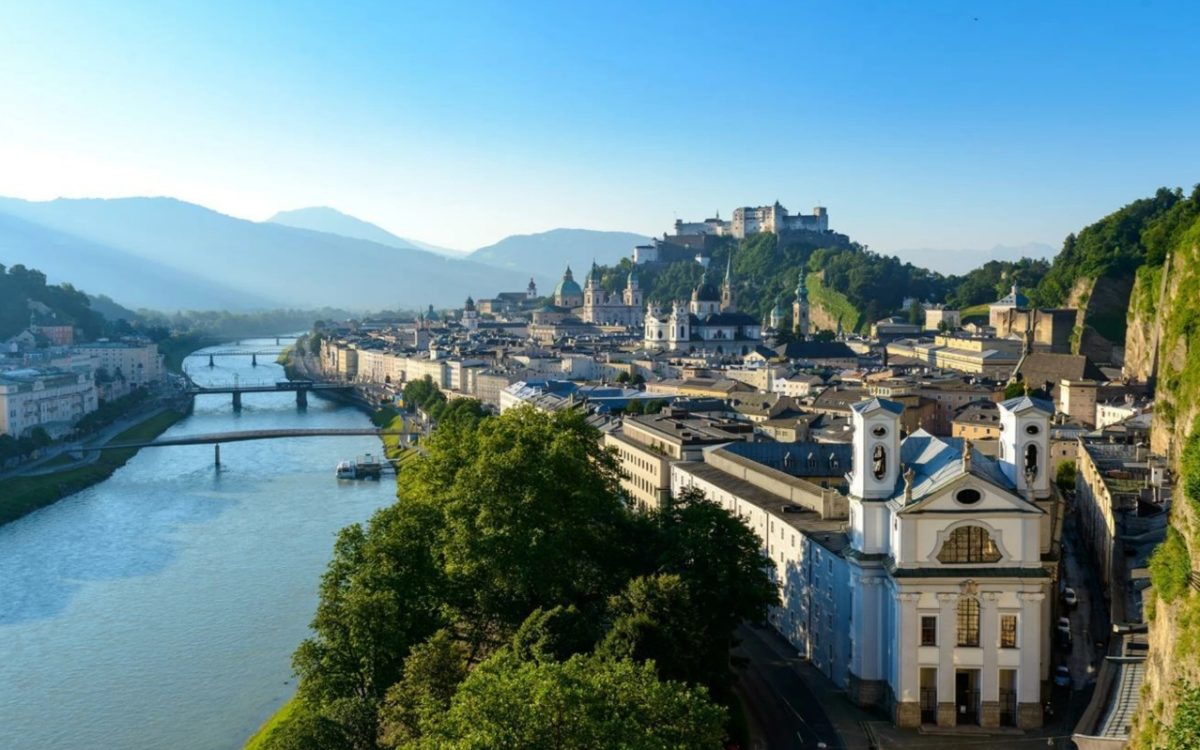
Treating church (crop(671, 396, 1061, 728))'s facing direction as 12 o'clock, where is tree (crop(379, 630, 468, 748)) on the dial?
The tree is roughly at 2 o'clock from the church.

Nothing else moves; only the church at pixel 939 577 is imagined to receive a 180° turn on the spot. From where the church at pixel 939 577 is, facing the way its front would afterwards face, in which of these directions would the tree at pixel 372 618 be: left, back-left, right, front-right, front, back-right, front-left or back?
left

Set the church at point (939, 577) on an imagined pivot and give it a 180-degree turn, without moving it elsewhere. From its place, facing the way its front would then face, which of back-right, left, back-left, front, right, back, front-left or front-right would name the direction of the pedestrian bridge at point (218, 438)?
front-left

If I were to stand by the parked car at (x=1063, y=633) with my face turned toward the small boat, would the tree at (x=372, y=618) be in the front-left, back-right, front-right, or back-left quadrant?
front-left

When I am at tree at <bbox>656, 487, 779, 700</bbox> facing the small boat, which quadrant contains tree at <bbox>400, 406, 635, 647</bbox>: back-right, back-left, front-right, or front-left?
front-left

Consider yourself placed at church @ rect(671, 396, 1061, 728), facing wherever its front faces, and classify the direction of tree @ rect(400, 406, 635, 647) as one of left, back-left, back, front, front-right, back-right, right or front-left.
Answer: right

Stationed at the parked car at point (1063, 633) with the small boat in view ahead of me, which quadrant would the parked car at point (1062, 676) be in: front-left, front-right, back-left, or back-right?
back-left

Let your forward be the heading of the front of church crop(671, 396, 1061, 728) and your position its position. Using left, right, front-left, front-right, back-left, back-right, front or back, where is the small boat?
back-right

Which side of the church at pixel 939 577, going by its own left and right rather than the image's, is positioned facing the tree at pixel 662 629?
right

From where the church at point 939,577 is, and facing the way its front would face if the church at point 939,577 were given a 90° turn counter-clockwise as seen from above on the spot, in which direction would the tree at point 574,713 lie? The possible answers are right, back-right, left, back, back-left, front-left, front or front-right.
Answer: back-right

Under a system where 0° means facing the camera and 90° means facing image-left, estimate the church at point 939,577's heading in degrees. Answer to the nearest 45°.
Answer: approximately 0°

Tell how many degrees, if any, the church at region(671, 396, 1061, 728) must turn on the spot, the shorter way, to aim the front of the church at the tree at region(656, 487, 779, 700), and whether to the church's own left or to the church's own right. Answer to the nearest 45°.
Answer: approximately 90° to the church's own right

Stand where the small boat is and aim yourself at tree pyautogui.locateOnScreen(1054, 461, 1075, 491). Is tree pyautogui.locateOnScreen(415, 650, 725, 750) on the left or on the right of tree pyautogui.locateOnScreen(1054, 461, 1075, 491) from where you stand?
right

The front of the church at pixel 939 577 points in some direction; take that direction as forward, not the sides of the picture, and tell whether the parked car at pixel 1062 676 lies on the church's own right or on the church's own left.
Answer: on the church's own left

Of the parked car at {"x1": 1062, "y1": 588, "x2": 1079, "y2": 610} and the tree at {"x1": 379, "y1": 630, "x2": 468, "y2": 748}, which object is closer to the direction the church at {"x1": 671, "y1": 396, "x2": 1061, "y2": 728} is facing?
the tree
